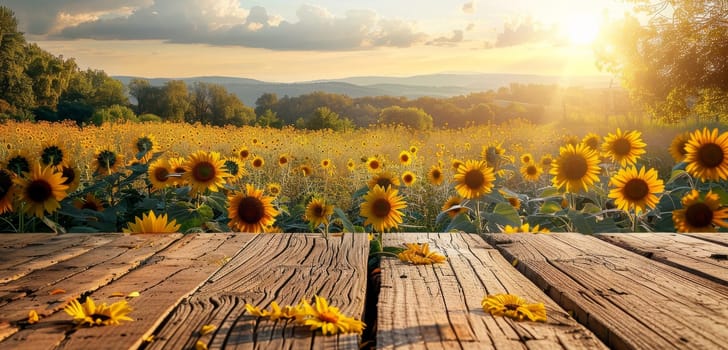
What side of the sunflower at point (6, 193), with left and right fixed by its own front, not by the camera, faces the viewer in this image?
front

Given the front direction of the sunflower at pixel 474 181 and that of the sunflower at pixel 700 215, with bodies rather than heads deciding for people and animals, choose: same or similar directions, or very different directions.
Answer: same or similar directions

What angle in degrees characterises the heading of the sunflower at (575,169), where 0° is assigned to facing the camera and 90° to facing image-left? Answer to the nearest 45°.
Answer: approximately 0°

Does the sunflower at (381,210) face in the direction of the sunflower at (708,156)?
no

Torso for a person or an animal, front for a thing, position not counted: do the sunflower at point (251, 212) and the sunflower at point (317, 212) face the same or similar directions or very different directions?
same or similar directions

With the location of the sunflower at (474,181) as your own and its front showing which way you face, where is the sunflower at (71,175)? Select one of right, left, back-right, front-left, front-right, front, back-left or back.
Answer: right

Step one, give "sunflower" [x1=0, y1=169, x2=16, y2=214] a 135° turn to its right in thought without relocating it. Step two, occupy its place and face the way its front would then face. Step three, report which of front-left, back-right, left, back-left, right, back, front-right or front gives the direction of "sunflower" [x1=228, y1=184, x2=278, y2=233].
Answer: back

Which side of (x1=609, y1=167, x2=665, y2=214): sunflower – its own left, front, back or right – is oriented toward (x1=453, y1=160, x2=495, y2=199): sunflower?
right

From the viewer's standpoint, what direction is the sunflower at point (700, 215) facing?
toward the camera

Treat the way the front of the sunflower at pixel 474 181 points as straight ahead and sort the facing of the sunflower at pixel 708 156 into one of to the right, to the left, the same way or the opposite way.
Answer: the same way

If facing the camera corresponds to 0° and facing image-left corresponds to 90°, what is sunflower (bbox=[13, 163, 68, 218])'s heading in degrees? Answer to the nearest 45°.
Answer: approximately 0°

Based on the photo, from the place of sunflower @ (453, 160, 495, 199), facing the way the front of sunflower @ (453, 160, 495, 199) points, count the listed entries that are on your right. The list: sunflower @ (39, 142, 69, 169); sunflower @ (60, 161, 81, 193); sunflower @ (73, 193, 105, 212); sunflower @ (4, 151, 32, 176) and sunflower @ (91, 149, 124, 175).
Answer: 5

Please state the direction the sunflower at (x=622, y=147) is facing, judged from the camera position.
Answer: facing the viewer

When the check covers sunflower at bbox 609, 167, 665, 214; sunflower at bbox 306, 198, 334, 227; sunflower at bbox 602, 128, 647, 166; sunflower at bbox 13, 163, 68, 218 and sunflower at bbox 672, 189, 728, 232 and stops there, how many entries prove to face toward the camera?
5

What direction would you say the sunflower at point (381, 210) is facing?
toward the camera

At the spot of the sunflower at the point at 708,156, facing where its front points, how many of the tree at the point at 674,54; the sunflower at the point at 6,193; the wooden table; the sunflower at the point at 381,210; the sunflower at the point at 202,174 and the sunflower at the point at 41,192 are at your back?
1
